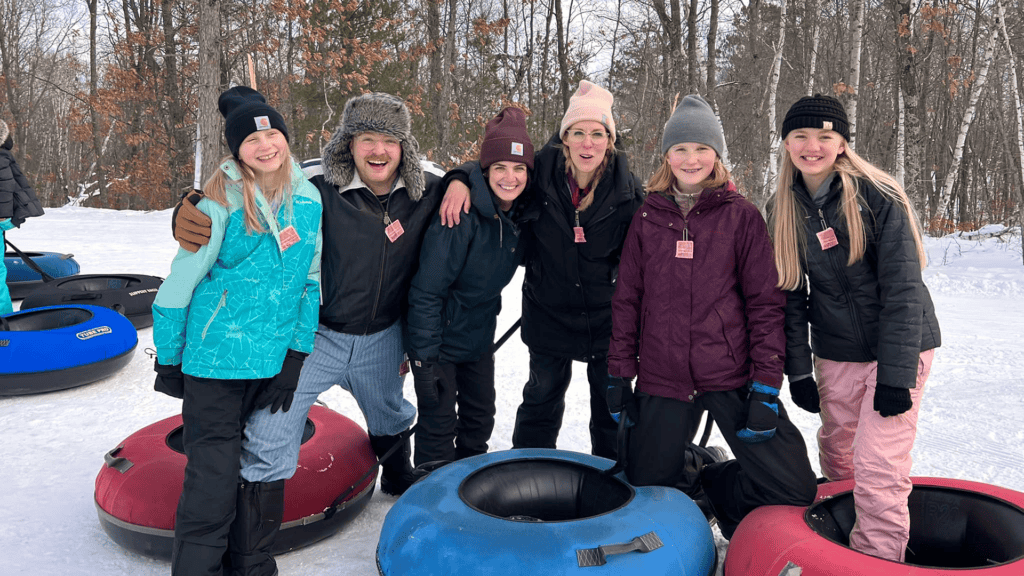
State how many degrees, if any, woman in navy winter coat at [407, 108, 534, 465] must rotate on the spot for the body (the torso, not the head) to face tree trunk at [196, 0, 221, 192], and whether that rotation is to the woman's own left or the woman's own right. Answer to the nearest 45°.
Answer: approximately 180°

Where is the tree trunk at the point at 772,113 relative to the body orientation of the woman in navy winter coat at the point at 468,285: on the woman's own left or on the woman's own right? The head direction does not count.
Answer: on the woman's own left

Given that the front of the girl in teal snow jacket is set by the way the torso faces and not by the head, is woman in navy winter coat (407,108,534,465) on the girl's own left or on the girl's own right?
on the girl's own left

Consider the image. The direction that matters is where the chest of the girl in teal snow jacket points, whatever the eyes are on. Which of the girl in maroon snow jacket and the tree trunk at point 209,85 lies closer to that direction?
the girl in maroon snow jacket

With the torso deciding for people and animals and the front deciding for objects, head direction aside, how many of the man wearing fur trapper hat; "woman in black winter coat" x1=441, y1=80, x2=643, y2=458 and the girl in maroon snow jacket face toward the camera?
3

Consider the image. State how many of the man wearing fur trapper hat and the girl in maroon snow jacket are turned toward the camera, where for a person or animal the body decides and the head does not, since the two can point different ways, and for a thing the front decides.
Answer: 2

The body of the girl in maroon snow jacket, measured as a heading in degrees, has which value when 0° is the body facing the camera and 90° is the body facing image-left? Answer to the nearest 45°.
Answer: approximately 0°

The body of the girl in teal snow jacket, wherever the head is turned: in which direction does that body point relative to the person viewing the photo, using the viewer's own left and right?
facing the viewer and to the right of the viewer

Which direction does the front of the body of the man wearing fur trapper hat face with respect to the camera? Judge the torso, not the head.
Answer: toward the camera

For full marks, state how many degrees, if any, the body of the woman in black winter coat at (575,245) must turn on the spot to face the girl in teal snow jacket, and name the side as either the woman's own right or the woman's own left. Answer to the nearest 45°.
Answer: approximately 45° to the woman's own right

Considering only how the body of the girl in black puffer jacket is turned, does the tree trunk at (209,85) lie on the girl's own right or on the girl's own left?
on the girl's own right

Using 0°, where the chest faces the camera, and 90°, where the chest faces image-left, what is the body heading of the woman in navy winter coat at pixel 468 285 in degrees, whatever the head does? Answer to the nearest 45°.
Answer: approximately 315°

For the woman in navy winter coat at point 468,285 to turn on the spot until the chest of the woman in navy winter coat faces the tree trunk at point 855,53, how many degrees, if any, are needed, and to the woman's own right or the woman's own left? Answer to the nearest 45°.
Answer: approximately 90° to the woman's own left

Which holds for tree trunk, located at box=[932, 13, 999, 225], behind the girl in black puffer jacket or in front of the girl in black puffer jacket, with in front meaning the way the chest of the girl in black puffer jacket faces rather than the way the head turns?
behind
